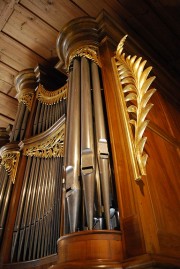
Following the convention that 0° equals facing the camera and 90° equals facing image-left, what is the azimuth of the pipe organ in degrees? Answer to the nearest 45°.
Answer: approximately 45°
